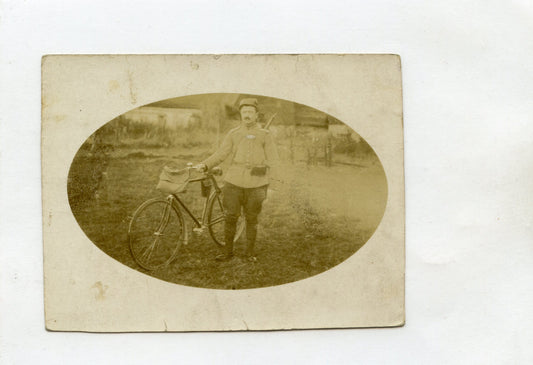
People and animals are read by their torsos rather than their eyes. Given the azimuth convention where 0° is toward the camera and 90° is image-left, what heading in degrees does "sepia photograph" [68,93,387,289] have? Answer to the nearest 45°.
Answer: approximately 0°
